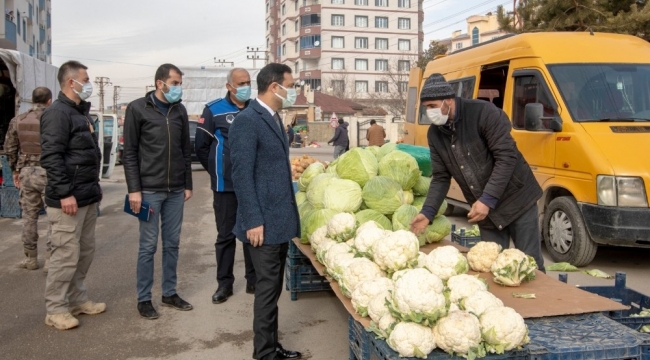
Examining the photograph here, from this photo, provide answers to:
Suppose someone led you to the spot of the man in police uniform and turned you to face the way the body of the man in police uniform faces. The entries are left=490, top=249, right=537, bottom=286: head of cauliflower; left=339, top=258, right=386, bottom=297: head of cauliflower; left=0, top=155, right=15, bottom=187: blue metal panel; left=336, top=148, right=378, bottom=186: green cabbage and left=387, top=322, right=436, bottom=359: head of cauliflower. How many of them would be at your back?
1

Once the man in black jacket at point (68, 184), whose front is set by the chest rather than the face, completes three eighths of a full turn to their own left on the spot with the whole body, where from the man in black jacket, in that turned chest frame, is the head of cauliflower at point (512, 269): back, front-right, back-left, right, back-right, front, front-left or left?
back

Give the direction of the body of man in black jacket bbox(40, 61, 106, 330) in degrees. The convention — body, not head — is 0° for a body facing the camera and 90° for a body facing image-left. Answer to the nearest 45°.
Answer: approximately 270°

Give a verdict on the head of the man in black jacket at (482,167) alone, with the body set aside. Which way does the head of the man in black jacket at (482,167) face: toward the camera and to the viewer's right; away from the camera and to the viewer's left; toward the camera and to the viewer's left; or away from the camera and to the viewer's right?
toward the camera and to the viewer's left

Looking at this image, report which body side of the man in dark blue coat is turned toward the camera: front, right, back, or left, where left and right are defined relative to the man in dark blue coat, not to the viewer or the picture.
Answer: right

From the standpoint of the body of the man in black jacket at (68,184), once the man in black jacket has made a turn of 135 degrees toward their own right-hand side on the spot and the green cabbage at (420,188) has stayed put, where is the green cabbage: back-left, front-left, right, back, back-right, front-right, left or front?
back-left

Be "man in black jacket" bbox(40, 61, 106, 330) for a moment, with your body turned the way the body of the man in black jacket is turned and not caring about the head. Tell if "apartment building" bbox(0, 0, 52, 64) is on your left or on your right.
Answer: on your left

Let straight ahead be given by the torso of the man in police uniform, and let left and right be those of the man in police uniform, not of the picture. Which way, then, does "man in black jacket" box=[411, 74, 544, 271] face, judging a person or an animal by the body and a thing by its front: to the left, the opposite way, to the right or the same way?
to the right

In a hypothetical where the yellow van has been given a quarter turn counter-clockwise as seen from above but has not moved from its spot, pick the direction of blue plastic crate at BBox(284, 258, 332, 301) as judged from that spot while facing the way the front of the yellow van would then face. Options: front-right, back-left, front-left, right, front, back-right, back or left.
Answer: back

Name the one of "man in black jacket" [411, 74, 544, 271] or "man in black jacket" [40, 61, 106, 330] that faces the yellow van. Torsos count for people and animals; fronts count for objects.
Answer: "man in black jacket" [40, 61, 106, 330]

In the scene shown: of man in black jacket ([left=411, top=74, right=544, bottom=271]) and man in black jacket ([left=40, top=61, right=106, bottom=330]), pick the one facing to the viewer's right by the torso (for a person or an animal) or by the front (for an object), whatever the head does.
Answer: man in black jacket ([left=40, top=61, right=106, bottom=330])

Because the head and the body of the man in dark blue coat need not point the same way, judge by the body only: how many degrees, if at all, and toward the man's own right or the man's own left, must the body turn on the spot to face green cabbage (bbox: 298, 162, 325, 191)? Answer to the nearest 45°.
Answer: approximately 90° to the man's own left

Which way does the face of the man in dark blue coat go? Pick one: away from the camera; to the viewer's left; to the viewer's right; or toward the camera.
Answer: to the viewer's right

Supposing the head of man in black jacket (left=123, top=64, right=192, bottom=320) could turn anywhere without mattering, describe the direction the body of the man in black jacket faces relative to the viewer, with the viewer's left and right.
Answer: facing the viewer and to the right of the viewer

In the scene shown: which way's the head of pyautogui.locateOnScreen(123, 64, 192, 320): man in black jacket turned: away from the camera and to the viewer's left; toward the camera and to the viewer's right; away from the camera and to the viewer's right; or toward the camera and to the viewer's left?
toward the camera and to the viewer's right
